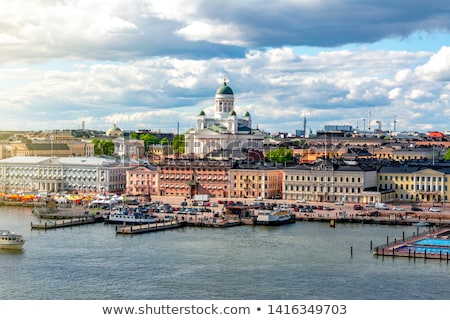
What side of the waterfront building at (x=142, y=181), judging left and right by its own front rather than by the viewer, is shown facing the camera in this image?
front

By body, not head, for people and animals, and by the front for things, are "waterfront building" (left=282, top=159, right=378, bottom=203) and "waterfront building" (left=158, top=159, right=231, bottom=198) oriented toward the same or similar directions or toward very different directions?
same or similar directions

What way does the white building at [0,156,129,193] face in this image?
toward the camera

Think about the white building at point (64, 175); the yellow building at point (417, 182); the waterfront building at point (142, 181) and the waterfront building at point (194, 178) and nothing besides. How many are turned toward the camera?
4

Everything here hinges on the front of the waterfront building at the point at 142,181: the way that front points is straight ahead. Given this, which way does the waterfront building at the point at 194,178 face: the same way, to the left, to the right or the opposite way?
the same way

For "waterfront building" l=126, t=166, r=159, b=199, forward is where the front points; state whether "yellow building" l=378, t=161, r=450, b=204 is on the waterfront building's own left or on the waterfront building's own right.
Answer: on the waterfront building's own left

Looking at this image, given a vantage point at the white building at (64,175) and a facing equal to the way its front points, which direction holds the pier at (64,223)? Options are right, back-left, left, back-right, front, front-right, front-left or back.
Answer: front

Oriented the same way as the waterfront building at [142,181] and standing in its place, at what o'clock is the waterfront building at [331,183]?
the waterfront building at [331,183] is roughly at 10 o'clock from the waterfront building at [142,181].

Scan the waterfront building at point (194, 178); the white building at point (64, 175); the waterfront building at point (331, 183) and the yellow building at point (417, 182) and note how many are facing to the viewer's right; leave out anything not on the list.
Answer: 0

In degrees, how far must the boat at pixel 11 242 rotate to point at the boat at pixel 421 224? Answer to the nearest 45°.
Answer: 0° — it already faces it

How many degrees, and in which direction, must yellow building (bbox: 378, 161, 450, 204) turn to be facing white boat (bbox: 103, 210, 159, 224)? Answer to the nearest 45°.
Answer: approximately 45° to its right

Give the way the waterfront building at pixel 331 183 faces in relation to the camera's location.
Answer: facing the viewer

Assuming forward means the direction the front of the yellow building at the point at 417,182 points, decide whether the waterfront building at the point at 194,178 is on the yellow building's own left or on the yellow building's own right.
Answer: on the yellow building's own right

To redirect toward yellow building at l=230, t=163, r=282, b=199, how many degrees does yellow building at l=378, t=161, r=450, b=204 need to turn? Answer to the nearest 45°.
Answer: approximately 90° to its right
